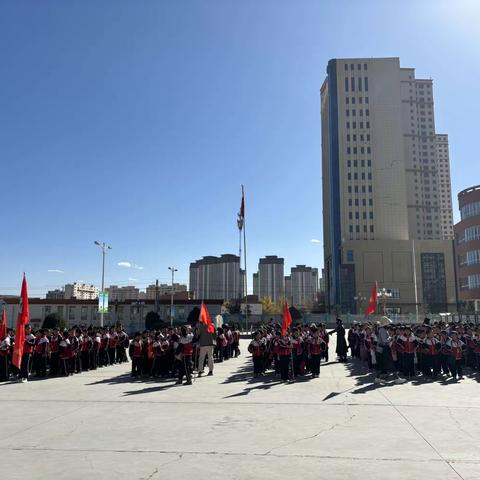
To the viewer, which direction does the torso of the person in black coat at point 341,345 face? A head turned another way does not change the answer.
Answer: to the viewer's left

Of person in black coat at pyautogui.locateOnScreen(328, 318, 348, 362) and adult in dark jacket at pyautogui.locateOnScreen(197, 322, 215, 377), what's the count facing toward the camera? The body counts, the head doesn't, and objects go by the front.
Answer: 0

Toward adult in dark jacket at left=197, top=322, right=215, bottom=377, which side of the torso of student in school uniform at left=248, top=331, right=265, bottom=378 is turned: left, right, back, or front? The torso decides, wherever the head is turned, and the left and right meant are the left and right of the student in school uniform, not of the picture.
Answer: right

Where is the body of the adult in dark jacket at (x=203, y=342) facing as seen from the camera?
away from the camera

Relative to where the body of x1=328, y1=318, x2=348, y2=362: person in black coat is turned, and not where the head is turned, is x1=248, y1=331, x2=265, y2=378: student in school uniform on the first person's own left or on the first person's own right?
on the first person's own left

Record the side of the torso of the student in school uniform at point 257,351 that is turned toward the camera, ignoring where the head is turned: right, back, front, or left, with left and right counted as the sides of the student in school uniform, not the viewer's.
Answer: front

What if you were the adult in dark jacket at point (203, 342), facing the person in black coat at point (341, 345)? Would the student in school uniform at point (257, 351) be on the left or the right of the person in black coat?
right

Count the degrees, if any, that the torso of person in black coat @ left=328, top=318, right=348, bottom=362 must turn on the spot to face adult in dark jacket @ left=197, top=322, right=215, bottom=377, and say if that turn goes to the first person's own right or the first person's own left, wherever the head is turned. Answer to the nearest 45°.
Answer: approximately 45° to the first person's own left

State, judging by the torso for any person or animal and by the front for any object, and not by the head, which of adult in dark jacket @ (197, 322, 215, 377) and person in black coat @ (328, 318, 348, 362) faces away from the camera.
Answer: the adult in dark jacket

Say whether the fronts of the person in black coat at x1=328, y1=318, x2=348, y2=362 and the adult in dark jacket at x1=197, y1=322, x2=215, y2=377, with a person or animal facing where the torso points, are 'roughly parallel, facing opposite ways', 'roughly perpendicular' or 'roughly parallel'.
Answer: roughly perpendicular

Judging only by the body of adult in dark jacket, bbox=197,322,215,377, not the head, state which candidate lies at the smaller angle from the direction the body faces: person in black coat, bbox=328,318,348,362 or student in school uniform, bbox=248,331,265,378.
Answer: the person in black coat

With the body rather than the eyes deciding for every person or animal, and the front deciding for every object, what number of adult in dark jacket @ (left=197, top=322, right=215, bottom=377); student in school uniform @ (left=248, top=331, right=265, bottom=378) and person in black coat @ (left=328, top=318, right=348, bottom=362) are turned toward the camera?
1

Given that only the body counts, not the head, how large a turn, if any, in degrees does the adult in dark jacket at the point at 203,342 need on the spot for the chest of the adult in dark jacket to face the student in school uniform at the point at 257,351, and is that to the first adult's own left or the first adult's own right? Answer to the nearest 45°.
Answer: approximately 90° to the first adult's own right

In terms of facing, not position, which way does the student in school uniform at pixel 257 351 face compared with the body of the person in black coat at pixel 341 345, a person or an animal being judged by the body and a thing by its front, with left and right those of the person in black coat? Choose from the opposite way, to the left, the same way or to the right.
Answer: to the left

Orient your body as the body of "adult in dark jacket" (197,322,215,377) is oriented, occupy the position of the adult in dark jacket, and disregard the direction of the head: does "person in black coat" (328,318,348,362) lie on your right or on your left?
on your right
